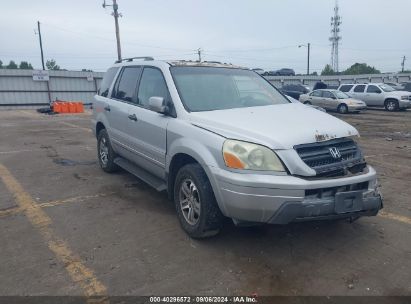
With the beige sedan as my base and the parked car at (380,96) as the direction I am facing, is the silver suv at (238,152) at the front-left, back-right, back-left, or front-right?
back-right

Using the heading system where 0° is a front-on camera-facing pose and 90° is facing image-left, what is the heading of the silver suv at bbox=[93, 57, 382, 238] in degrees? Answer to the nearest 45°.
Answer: approximately 315°

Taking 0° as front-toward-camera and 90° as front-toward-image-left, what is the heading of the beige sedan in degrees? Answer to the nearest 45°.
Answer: approximately 315°

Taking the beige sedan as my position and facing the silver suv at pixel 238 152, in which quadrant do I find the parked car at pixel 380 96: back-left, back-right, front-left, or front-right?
back-left

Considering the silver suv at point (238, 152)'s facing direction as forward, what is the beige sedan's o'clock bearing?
The beige sedan is roughly at 8 o'clock from the silver suv.

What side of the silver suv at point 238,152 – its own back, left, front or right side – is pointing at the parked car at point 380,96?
left
